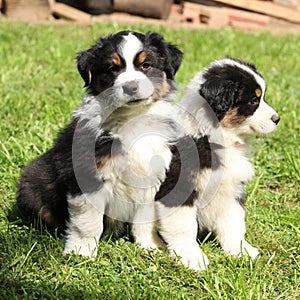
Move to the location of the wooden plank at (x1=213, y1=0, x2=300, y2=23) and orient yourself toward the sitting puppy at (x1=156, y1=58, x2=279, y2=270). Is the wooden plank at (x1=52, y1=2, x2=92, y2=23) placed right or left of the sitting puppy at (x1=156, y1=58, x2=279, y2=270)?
right

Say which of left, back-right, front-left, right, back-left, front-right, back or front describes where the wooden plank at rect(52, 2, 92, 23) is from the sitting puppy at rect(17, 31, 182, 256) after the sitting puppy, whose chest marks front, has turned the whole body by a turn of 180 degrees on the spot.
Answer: front-right

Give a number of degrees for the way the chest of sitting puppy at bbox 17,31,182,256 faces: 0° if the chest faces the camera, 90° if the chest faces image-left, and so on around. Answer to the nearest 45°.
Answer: approximately 315°

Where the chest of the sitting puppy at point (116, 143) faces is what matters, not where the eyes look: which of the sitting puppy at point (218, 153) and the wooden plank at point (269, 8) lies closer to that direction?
the sitting puppy

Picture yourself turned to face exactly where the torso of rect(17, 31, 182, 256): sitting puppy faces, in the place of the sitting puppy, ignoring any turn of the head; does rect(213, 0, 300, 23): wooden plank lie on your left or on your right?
on your left

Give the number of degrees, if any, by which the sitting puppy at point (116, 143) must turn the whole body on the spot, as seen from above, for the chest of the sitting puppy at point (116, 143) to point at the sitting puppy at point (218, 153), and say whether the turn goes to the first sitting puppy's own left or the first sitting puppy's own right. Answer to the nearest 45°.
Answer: approximately 45° to the first sitting puppy's own left
